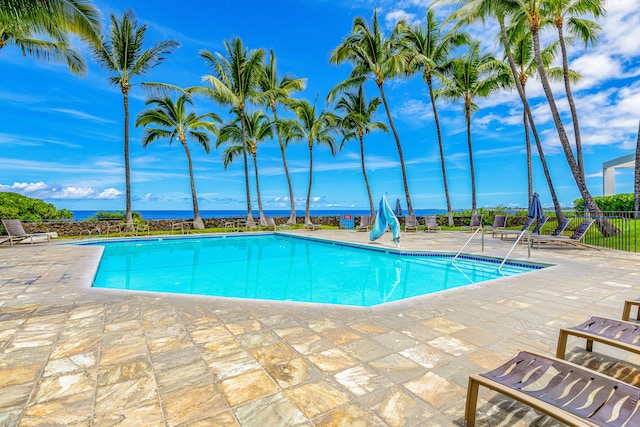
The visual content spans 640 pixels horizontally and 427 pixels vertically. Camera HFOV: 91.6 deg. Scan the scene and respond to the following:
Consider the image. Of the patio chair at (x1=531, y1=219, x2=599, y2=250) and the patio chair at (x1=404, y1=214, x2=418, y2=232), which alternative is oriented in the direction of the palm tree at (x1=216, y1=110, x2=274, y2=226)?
the patio chair at (x1=531, y1=219, x2=599, y2=250)

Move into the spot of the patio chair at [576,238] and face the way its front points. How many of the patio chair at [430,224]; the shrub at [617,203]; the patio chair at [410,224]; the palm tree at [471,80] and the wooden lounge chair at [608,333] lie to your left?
1

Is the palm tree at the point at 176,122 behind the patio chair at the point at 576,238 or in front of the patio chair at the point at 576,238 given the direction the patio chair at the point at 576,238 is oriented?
in front

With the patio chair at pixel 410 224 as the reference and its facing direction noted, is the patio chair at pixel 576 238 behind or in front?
in front

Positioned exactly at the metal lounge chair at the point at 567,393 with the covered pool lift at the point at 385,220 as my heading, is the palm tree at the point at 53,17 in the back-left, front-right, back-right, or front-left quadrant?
front-left

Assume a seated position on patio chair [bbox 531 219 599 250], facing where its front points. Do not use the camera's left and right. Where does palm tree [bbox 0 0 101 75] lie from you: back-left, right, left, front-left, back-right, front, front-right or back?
front-left

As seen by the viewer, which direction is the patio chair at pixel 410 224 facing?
toward the camera

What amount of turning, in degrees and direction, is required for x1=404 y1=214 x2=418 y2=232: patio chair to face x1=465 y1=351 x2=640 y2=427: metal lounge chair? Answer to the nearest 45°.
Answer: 0° — it already faces it

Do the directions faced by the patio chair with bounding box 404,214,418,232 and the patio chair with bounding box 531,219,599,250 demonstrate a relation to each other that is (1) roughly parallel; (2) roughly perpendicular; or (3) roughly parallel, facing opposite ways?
roughly perpendicular

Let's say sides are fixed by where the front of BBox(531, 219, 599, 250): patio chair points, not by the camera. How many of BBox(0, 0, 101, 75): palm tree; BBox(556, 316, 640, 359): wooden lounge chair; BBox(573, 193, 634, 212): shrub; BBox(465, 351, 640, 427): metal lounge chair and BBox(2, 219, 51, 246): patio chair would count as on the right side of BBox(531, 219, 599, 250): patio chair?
1

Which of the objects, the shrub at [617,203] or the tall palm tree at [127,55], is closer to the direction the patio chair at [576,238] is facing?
the tall palm tree

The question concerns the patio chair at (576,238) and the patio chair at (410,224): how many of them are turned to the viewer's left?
1

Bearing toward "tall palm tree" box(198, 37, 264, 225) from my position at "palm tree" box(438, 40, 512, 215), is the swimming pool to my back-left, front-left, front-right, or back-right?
front-left

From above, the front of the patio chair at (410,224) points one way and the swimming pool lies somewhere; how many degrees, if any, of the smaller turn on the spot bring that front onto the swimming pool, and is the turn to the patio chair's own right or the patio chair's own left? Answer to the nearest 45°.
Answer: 0° — it already faces it

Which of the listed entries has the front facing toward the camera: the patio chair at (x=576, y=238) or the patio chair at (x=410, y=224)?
the patio chair at (x=410, y=224)

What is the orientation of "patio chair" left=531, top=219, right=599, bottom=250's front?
to the viewer's left
